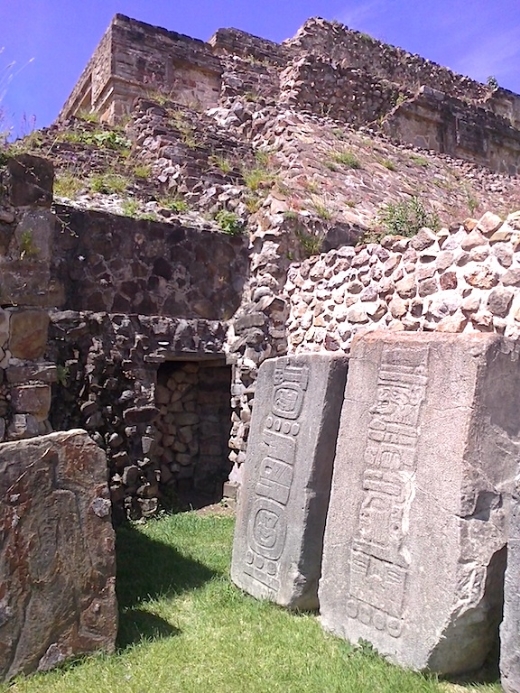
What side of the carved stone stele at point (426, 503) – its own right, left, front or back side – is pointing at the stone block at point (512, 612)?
left

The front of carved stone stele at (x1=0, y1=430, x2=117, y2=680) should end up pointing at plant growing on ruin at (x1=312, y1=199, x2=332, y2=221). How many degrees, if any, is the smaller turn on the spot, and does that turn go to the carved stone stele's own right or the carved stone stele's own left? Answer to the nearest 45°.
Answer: approximately 135° to the carved stone stele's own left

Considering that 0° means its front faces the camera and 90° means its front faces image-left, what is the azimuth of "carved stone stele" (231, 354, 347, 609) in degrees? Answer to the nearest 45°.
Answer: approximately 45°

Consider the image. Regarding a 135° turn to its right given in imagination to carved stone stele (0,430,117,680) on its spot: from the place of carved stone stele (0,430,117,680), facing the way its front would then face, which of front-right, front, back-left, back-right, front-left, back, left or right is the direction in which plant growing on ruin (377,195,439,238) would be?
right

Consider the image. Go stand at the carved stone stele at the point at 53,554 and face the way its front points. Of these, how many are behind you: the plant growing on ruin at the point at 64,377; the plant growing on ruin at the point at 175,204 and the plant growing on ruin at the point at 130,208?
3

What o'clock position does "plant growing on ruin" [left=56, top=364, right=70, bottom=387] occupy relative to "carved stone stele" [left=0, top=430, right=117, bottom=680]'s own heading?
The plant growing on ruin is roughly at 6 o'clock from the carved stone stele.

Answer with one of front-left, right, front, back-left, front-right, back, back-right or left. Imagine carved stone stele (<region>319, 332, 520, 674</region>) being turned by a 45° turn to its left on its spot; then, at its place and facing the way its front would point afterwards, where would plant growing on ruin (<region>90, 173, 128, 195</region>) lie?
back-right

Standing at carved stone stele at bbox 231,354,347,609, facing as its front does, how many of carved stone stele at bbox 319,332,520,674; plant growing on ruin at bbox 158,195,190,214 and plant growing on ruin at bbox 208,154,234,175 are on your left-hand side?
1

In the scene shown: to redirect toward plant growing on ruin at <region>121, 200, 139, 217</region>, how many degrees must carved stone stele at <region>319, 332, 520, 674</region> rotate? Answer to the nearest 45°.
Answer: approximately 90° to its right
